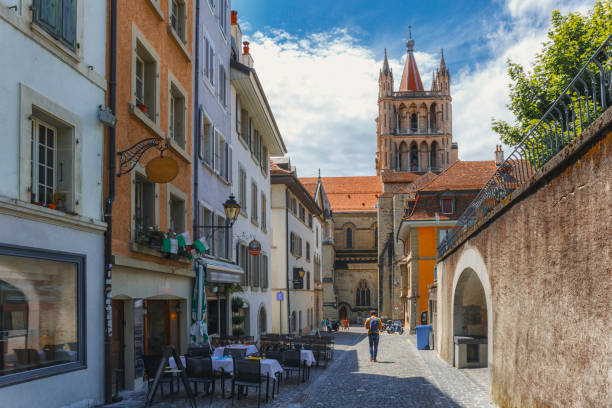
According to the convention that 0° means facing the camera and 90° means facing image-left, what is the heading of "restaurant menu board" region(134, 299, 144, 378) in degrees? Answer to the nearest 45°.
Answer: approximately 315°

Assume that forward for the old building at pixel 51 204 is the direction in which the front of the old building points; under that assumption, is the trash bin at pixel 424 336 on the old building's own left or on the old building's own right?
on the old building's own left

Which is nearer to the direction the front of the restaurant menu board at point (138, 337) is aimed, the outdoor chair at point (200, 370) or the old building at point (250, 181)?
the outdoor chair

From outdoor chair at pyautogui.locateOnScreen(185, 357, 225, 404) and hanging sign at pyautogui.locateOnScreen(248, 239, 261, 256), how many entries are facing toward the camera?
1

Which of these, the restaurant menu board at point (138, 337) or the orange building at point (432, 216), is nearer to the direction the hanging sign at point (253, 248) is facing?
the restaurant menu board

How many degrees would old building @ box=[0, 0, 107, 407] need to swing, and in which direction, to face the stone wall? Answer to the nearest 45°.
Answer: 0° — it already faces it
